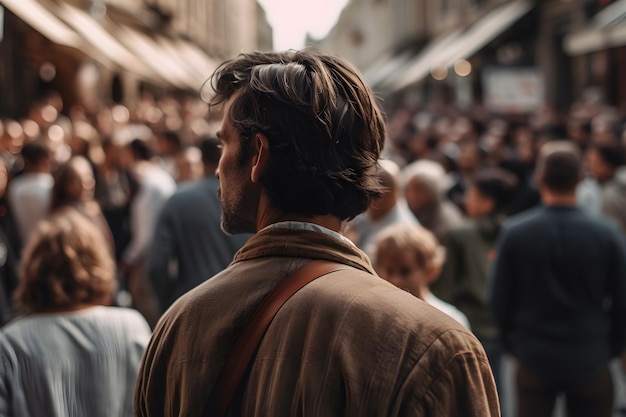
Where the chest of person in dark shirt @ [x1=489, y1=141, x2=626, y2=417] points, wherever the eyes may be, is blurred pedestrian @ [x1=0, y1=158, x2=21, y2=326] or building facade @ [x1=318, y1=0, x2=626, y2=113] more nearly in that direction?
the building facade

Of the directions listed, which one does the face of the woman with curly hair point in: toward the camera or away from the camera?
away from the camera

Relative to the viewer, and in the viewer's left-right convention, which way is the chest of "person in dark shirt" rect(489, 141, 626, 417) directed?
facing away from the viewer

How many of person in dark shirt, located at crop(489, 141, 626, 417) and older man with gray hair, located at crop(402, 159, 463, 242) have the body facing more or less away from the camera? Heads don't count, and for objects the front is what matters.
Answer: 1

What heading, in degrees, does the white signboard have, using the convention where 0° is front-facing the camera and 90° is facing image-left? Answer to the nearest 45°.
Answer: approximately 0°

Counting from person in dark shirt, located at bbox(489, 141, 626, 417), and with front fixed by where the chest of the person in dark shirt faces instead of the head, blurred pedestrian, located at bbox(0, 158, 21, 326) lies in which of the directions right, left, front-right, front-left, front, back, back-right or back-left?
left

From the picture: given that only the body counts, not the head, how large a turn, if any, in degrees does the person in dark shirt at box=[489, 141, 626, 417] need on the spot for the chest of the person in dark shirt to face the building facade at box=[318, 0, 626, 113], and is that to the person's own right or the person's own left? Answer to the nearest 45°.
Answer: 0° — they already face it

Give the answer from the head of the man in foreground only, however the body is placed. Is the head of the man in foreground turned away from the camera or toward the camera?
away from the camera

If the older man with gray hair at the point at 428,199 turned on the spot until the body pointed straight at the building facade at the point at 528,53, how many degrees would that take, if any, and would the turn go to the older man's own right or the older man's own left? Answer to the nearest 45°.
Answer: approximately 135° to the older man's own right

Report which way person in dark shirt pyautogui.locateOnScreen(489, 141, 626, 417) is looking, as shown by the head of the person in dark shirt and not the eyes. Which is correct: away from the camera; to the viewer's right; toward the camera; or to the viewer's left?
away from the camera
